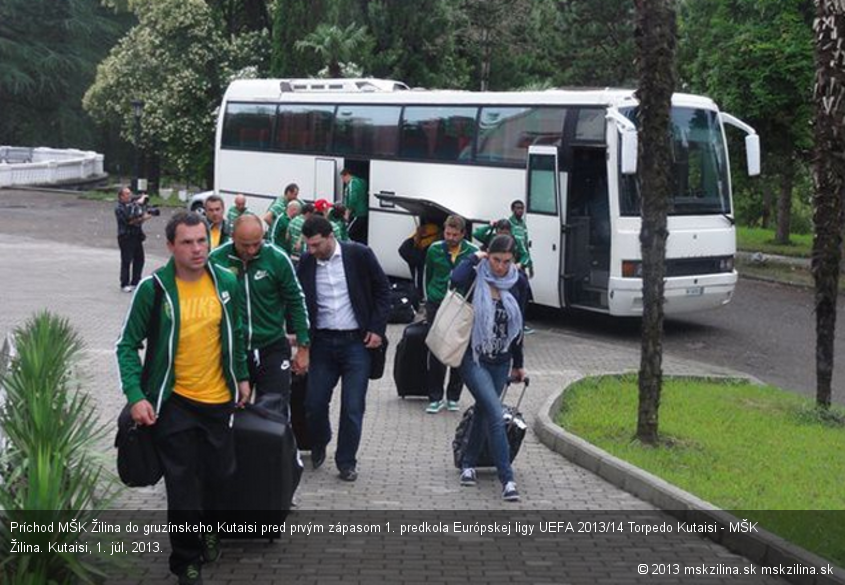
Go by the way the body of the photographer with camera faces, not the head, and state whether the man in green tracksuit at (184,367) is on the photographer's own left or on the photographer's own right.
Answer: on the photographer's own right

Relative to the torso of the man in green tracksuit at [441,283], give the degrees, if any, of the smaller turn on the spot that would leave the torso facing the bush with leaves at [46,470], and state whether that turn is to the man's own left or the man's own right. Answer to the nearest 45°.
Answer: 0° — they already face it

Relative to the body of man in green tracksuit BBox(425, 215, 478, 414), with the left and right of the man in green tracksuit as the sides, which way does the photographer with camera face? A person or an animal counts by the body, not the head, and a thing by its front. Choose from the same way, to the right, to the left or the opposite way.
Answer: to the left

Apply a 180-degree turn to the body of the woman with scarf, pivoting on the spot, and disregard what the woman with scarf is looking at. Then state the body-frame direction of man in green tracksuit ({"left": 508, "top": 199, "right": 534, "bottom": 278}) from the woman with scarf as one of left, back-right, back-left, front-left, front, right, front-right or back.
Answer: front

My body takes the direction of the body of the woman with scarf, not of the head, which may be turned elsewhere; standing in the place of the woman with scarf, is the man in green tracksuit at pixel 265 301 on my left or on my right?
on my right

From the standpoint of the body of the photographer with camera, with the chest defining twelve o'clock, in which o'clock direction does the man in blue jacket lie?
The man in blue jacket is roughly at 3 o'clock from the photographer with camera.

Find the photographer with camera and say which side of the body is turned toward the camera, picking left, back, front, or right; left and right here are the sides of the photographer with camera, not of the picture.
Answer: right

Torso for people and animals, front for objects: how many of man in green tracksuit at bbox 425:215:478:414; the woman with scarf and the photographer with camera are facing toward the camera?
2

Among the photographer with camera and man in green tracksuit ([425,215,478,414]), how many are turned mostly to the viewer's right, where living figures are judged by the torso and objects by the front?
1

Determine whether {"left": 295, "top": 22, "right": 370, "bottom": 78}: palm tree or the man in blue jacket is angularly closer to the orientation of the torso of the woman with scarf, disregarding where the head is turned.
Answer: the man in blue jacket
